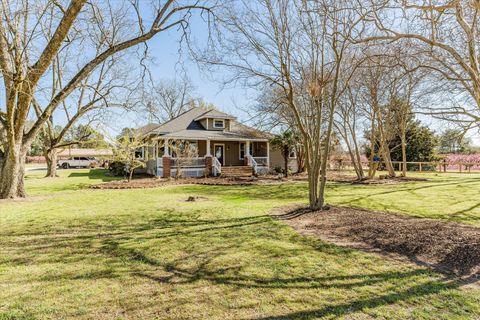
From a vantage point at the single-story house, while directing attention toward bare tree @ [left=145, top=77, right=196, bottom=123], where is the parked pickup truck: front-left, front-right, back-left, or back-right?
front-left

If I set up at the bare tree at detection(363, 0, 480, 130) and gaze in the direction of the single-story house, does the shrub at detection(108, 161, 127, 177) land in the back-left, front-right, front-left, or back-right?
front-left

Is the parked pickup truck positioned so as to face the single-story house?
no

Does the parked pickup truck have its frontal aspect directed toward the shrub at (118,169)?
no

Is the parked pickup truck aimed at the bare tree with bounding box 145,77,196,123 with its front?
no

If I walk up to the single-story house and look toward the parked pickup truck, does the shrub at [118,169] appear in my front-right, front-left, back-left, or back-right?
front-left
